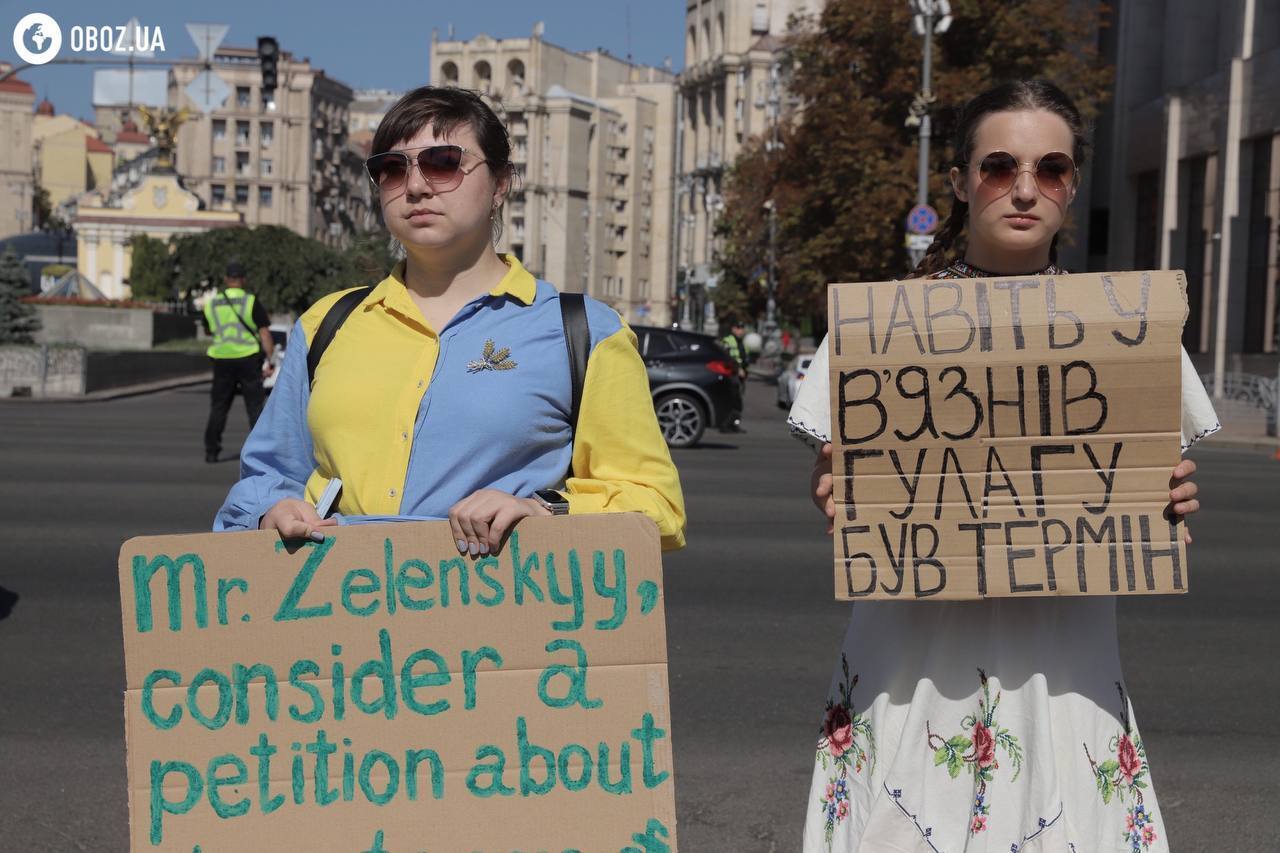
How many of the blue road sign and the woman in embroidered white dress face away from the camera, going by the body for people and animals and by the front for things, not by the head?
0

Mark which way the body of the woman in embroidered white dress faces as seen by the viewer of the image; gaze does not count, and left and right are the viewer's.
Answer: facing the viewer

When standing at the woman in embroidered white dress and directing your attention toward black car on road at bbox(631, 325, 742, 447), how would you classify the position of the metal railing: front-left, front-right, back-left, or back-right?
front-right

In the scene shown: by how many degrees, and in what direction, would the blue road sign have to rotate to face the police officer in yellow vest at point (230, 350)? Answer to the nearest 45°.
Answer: approximately 45° to its right

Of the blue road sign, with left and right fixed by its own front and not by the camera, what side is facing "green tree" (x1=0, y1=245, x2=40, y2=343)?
right

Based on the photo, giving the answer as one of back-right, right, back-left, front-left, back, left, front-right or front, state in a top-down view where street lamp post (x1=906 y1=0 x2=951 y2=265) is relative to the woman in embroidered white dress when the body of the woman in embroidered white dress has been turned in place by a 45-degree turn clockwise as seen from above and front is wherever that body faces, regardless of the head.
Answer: back-right

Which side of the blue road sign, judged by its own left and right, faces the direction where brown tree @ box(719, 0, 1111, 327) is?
back

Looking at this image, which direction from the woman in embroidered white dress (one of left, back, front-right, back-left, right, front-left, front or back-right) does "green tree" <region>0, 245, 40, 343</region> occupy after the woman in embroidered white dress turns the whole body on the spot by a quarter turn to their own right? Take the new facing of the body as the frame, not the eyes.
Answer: front-right

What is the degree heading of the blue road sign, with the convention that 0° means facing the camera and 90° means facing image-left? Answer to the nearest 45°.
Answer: approximately 0°

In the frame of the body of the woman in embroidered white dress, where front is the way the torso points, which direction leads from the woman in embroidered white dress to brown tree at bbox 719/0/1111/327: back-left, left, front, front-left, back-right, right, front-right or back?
back

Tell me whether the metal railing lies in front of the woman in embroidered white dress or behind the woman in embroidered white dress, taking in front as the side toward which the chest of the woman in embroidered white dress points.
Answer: behind

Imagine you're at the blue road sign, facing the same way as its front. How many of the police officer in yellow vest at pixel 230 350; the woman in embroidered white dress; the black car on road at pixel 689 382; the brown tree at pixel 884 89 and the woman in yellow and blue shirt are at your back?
1

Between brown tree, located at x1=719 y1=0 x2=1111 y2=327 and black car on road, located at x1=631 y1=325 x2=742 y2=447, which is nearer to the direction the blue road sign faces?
the black car on road
